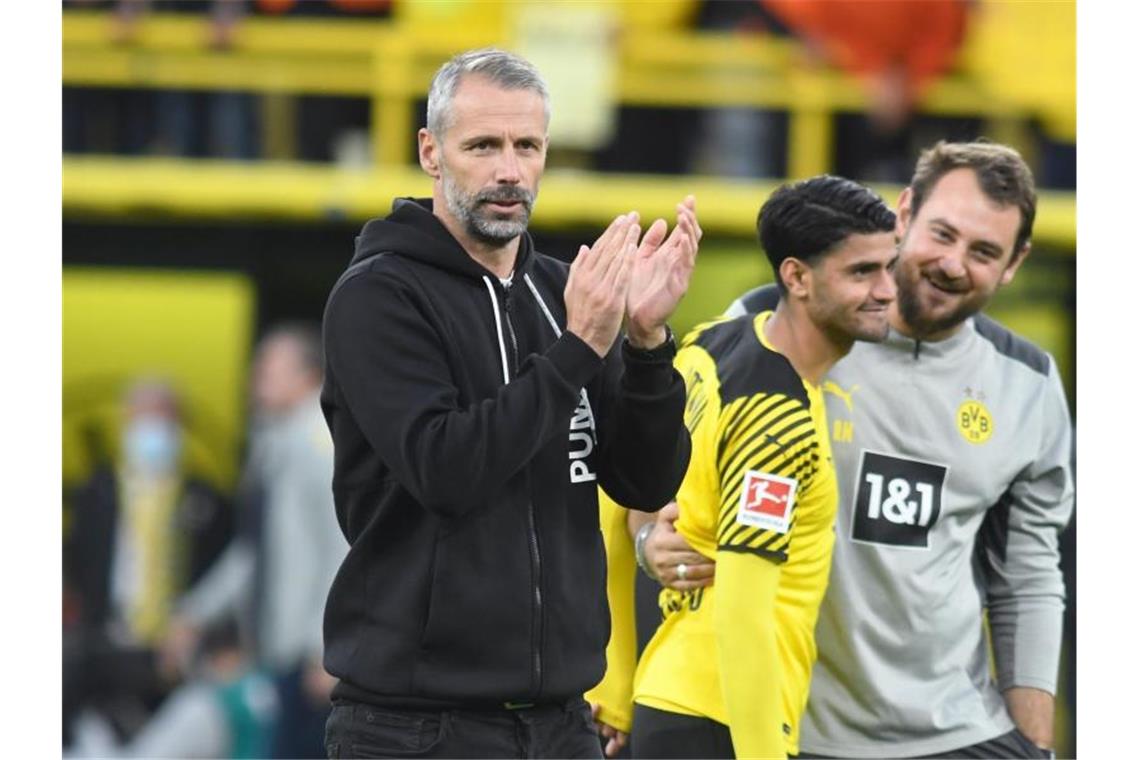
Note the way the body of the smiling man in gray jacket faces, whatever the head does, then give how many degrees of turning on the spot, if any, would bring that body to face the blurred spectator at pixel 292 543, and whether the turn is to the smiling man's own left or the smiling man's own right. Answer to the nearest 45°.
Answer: approximately 135° to the smiling man's own right

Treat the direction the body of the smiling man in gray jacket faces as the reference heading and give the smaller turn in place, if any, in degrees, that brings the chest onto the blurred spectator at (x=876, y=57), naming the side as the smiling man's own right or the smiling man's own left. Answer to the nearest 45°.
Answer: approximately 180°

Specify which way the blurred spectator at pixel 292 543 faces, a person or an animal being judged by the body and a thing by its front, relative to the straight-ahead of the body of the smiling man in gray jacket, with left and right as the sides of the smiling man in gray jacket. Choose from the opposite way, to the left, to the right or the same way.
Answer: to the right

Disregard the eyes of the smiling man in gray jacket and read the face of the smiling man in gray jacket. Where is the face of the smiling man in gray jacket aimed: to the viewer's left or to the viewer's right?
to the viewer's left

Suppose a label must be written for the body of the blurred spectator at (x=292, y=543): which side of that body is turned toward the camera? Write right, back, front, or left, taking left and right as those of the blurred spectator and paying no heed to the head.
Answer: left

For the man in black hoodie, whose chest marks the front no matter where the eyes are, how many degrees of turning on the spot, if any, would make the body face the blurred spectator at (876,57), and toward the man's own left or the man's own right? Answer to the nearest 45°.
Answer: approximately 135° to the man's own left

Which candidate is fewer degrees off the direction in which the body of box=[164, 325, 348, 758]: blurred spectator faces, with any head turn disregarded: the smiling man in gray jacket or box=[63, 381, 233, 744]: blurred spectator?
the blurred spectator

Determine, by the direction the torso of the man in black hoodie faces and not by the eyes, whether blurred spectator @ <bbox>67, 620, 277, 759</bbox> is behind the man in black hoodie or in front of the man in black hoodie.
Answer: behind
